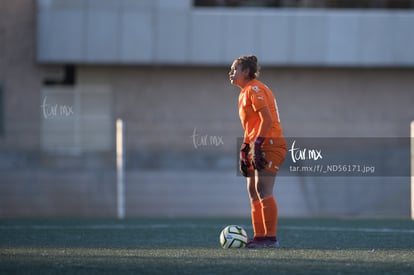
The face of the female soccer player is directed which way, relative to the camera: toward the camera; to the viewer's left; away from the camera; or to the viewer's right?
to the viewer's left

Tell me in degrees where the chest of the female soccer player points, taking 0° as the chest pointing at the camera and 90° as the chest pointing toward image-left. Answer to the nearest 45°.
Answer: approximately 90°
